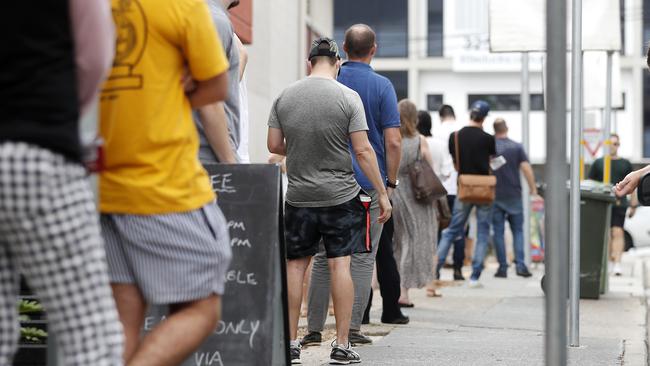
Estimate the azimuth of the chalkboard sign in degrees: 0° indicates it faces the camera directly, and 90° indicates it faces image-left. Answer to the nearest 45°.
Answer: approximately 0°

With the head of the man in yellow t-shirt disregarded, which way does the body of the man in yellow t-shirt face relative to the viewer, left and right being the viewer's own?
facing away from the viewer and to the right of the viewer

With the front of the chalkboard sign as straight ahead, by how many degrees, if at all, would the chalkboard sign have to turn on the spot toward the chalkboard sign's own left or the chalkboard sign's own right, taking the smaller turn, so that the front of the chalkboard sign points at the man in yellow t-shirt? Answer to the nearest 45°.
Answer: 0° — it already faces them

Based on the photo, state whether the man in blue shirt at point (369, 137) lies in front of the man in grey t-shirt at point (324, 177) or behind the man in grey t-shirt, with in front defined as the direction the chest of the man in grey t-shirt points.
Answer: in front

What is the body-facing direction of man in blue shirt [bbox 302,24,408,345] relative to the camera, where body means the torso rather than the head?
away from the camera

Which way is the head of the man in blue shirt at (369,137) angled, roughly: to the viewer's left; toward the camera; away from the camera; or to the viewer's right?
away from the camera

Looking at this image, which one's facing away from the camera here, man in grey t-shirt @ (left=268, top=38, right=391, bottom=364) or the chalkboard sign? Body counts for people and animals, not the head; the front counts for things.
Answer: the man in grey t-shirt

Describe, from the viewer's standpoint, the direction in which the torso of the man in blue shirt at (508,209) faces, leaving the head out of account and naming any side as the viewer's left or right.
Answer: facing away from the viewer

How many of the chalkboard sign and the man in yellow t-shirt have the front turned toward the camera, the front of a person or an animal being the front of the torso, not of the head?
1

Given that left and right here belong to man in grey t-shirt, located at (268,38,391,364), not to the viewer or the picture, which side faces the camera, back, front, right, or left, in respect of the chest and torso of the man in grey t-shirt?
back

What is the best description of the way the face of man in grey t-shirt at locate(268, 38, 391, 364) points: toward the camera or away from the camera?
away from the camera

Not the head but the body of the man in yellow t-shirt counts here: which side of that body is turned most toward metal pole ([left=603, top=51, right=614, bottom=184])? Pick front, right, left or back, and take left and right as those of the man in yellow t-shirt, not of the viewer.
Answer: front

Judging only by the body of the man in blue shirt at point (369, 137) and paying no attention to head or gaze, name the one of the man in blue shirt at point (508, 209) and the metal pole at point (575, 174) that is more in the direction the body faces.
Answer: the man in blue shirt

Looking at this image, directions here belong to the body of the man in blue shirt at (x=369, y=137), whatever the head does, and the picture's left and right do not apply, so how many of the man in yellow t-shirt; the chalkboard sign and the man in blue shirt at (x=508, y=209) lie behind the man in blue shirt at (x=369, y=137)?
2

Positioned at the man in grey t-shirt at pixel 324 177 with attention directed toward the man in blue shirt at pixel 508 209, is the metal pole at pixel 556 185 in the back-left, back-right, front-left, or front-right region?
back-right

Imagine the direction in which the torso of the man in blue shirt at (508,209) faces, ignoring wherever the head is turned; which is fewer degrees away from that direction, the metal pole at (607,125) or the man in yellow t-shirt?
the metal pole
